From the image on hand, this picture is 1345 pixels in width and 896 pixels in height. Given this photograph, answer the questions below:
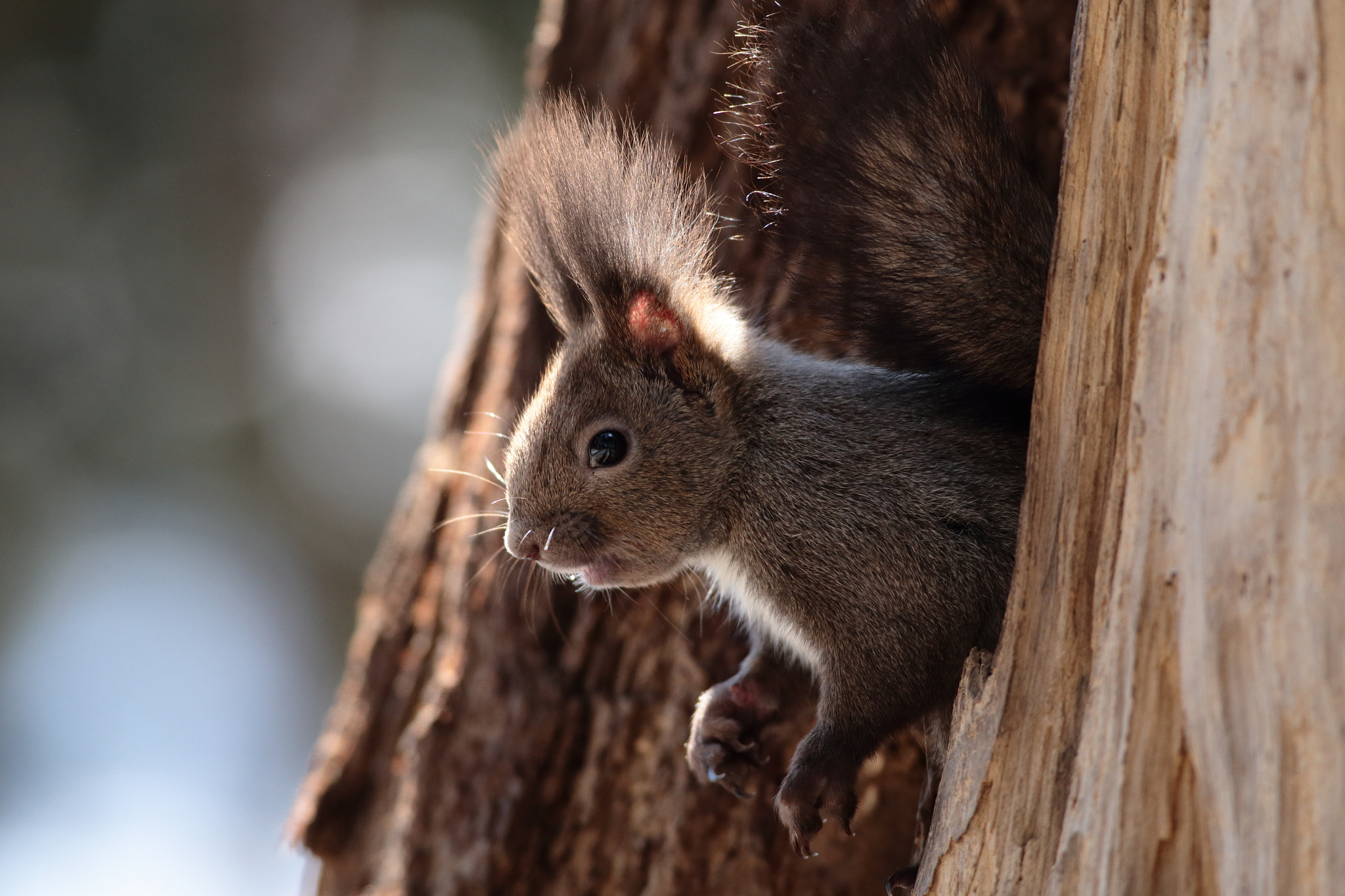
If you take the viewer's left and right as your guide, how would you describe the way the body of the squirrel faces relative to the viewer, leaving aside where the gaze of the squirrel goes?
facing to the left of the viewer

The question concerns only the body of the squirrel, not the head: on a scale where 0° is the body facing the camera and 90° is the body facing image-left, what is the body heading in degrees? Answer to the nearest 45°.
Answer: approximately 90°
